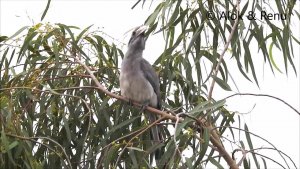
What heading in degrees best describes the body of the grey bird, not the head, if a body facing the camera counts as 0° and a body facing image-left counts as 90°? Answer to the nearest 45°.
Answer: approximately 45°
